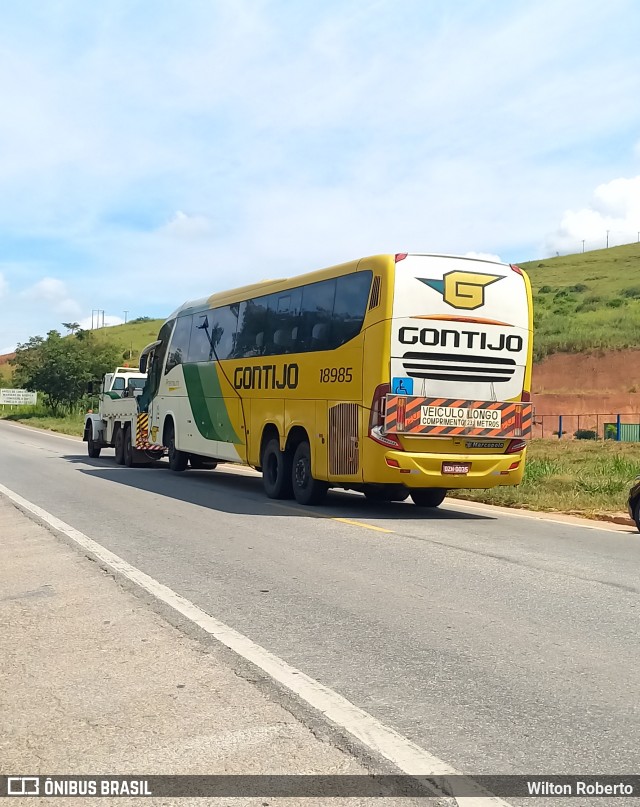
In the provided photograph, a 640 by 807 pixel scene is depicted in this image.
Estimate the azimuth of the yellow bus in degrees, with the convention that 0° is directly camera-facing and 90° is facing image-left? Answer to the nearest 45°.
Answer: approximately 135°
